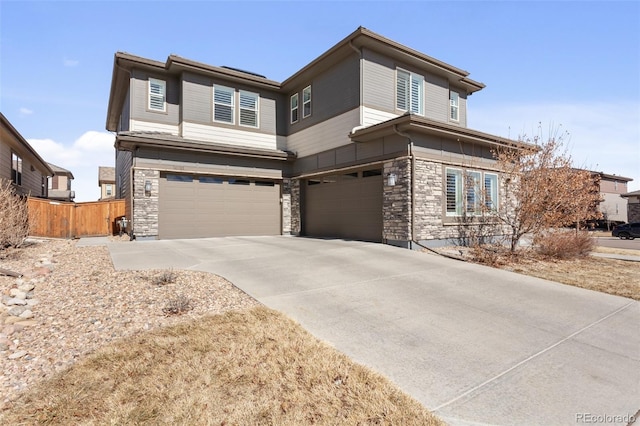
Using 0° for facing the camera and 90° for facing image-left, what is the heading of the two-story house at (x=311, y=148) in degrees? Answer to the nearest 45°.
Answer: approximately 315°

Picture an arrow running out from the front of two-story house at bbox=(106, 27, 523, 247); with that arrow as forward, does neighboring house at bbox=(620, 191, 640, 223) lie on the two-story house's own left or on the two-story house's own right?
on the two-story house's own left

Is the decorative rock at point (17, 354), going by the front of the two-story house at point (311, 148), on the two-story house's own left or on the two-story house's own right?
on the two-story house's own right

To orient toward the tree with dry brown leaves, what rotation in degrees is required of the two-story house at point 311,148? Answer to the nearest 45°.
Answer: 0° — it already faces it

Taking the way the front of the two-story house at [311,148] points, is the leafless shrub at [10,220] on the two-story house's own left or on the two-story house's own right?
on the two-story house's own right

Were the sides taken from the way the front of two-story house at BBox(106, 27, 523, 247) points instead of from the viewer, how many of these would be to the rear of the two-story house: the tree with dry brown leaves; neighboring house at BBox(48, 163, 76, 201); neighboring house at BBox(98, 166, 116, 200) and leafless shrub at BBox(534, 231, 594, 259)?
2

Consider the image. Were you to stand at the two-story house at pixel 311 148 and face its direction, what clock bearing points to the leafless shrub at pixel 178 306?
The leafless shrub is roughly at 2 o'clock from the two-story house.

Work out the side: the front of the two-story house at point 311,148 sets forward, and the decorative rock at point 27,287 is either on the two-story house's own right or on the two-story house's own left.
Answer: on the two-story house's own right

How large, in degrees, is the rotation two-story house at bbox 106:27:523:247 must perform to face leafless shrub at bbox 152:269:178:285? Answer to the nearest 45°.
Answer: approximately 45° to its right

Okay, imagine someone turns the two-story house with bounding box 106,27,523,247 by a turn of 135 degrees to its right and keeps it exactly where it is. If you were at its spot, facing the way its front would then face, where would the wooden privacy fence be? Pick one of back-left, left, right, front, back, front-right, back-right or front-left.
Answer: front

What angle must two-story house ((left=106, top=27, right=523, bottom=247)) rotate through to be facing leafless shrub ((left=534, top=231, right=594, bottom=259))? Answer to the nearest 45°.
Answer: approximately 45° to its left

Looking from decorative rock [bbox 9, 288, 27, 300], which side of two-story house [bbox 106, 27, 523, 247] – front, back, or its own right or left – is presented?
right
